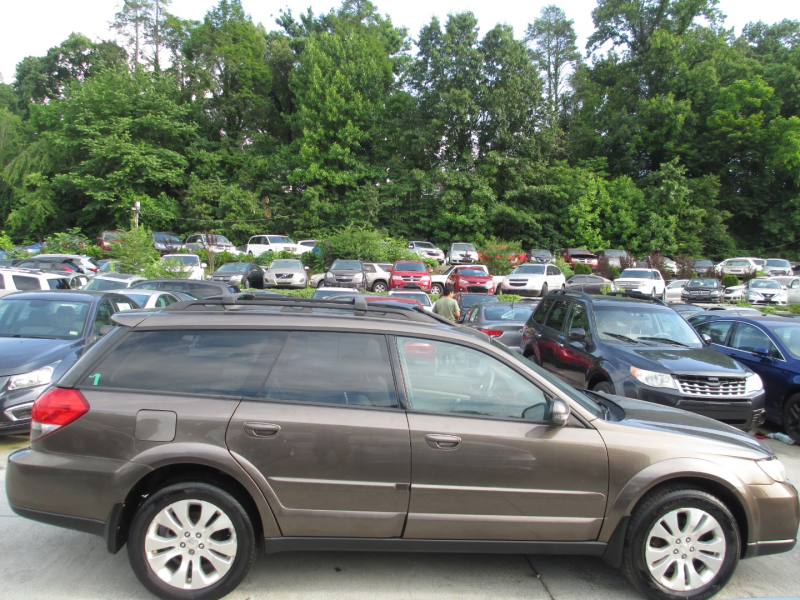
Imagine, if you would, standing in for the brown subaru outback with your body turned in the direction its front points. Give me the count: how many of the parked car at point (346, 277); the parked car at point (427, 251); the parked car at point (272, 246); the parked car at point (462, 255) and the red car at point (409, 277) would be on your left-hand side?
5

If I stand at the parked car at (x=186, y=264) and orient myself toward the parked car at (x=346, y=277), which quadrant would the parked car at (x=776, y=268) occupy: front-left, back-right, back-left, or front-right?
front-left

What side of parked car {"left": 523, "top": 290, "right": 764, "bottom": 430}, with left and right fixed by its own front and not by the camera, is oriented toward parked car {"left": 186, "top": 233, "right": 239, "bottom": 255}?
back

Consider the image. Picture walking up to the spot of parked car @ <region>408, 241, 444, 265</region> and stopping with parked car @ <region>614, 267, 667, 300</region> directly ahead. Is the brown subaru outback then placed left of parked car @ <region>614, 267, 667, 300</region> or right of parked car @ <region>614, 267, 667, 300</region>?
right

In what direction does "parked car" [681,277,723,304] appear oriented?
toward the camera

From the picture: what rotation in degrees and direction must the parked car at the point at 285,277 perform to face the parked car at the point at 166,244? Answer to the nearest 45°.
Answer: approximately 135° to its right

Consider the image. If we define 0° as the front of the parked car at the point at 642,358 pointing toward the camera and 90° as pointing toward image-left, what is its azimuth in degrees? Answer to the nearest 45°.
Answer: approximately 315°

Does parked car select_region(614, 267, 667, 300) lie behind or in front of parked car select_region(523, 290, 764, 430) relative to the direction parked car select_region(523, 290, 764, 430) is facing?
behind

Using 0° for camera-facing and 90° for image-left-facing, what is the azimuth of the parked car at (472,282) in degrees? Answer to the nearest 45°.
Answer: approximately 315°

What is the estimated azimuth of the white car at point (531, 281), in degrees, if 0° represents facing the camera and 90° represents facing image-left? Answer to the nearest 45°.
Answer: approximately 45°

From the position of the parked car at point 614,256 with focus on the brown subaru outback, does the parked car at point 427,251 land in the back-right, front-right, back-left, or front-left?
front-right
